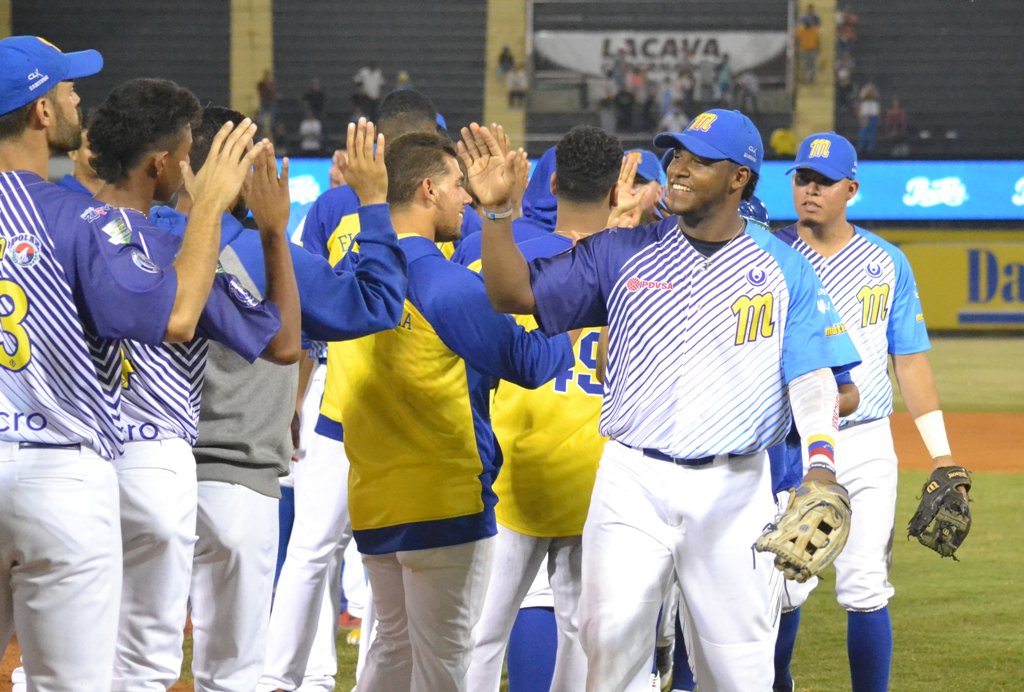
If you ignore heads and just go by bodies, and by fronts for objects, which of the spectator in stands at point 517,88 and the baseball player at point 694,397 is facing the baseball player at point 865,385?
the spectator in stands

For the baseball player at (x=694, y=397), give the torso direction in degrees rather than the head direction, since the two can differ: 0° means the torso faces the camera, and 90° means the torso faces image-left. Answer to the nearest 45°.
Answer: approximately 45°

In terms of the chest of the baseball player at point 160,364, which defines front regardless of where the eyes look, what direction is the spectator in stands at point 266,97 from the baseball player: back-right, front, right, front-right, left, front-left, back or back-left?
front-left

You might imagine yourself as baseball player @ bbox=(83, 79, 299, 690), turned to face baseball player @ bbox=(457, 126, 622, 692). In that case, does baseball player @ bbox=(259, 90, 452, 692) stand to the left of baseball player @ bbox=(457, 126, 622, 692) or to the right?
left

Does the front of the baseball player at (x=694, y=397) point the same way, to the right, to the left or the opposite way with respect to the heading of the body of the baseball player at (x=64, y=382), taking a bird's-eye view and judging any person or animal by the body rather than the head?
the opposite way

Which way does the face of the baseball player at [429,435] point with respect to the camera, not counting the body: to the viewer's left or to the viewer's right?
to the viewer's right

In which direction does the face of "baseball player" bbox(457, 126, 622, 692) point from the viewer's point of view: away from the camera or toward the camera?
away from the camera

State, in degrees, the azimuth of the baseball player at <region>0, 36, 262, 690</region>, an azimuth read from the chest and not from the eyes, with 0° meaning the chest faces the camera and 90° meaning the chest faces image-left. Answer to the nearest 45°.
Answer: approximately 225°

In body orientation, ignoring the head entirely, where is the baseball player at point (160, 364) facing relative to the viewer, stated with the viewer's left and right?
facing away from the viewer and to the right of the viewer

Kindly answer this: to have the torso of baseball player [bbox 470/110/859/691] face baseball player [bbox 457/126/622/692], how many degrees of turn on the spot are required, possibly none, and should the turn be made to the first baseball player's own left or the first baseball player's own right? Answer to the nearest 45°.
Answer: approximately 90° to the first baseball player's own right

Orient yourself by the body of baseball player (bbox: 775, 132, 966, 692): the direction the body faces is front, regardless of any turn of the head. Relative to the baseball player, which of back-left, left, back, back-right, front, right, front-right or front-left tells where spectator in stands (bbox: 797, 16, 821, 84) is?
back-right

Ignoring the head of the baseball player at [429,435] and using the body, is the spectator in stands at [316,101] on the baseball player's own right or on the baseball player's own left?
on the baseball player's own left

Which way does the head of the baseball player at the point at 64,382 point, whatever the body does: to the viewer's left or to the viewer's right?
to the viewer's right

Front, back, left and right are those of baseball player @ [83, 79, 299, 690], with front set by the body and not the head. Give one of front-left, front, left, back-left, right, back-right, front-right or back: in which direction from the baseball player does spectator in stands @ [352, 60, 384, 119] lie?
front-left

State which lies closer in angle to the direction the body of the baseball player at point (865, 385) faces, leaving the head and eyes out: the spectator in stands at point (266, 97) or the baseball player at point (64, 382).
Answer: the baseball player

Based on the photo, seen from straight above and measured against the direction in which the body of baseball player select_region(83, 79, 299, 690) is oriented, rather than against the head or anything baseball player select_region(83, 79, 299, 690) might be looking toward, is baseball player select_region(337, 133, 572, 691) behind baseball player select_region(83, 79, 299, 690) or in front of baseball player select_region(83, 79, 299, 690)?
in front
